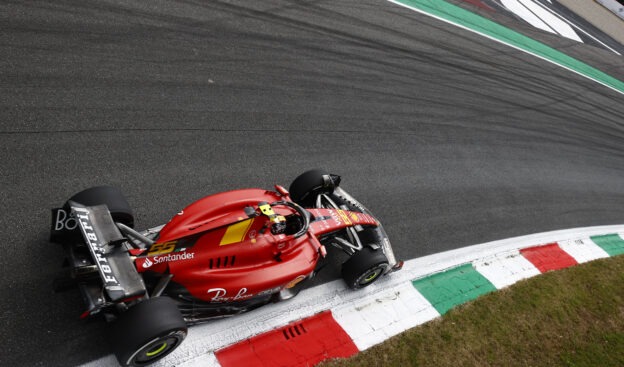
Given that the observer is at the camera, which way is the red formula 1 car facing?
facing away from the viewer and to the right of the viewer
